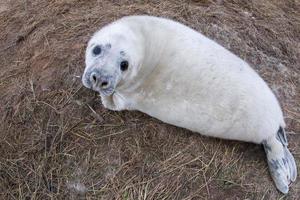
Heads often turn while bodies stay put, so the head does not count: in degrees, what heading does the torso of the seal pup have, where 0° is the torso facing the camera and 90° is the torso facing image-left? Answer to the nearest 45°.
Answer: approximately 90°
